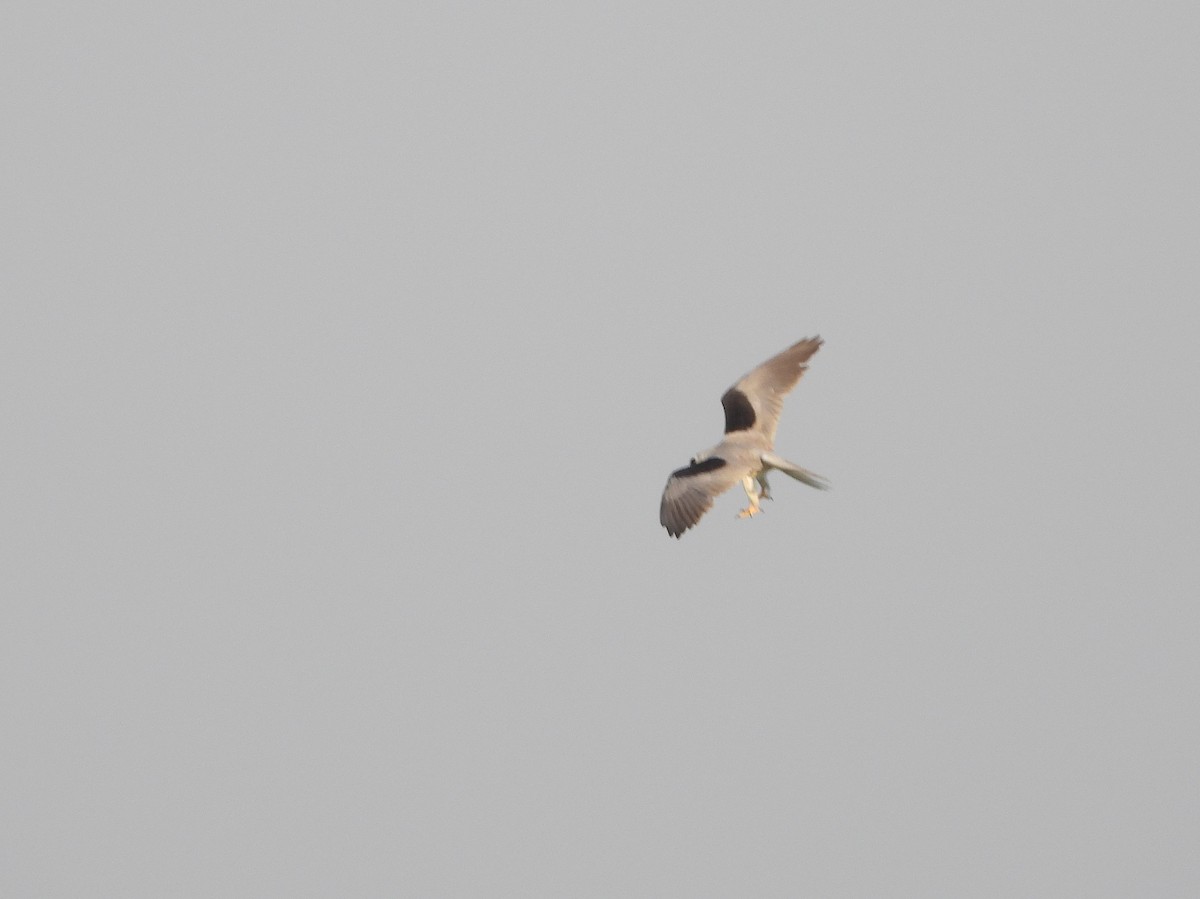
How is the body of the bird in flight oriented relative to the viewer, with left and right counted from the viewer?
facing away from the viewer and to the left of the viewer
